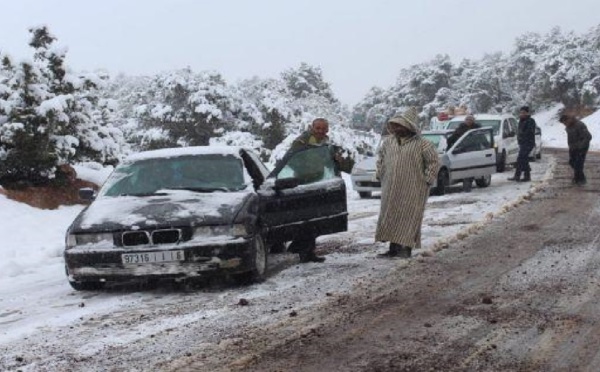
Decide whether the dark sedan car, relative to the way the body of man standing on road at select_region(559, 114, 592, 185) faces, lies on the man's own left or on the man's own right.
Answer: on the man's own left

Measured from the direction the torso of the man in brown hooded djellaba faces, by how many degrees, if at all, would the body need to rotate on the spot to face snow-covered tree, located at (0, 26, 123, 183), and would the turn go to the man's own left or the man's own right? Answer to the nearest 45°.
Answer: approximately 90° to the man's own right

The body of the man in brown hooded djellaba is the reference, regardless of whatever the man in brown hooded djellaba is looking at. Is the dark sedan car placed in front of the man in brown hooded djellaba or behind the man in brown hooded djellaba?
in front

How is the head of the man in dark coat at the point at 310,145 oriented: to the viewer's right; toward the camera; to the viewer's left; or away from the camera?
toward the camera

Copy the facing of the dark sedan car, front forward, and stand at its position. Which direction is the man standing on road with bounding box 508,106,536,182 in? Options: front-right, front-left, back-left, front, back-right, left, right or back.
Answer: back

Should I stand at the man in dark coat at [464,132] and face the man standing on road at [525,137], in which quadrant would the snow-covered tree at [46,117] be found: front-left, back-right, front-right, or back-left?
back-right

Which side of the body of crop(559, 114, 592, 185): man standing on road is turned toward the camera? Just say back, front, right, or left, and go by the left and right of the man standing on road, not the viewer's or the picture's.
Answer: left

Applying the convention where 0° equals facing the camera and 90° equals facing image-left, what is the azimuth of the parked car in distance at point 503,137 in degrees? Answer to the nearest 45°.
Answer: approximately 45°

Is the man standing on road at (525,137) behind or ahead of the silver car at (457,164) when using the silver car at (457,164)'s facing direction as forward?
behind

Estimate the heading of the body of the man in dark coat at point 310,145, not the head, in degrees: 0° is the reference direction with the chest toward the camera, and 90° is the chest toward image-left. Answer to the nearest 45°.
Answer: approximately 315°

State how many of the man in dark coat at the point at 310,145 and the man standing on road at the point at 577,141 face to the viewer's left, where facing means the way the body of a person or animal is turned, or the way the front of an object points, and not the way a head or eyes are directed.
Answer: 1
